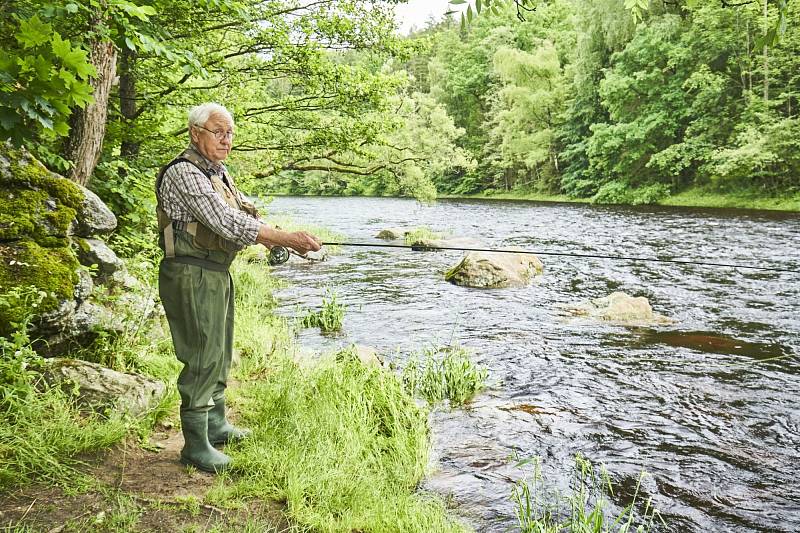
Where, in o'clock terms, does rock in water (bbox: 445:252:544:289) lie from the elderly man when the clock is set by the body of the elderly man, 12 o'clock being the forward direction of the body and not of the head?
The rock in water is roughly at 10 o'clock from the elderly man.

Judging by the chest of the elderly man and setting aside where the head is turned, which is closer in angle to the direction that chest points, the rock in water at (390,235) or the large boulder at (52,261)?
the rock in water

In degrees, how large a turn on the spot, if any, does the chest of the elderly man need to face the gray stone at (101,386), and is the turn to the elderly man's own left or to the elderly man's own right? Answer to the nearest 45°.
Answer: approximately 135° to the elderly man's own left

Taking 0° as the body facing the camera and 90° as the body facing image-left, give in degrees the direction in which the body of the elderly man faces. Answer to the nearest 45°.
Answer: approximately 270°

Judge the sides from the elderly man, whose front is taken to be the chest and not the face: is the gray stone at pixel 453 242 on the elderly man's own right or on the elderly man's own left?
on the elderly man's own left

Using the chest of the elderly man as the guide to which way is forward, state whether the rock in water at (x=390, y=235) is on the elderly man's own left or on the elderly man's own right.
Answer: on the elderly man's own left

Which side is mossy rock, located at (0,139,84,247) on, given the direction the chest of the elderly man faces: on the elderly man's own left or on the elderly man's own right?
on the elderly man's own left

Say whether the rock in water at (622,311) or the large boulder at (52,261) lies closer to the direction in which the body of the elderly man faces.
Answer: the rock in water

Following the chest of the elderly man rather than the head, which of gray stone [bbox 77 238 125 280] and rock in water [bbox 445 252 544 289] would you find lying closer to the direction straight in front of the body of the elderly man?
the rock in water

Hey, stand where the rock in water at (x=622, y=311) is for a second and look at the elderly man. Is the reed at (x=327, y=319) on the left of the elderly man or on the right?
right
